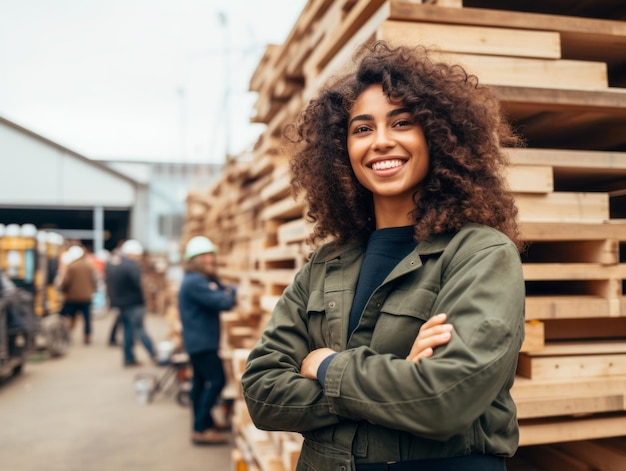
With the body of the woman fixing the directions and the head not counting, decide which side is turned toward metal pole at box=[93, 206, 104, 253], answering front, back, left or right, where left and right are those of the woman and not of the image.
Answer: right

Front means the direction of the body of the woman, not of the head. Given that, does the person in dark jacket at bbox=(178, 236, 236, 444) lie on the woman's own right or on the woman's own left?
on the woman's own right

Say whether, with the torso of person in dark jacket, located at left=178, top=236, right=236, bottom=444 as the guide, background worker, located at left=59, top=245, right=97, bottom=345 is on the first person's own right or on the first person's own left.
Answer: on the first person's own left

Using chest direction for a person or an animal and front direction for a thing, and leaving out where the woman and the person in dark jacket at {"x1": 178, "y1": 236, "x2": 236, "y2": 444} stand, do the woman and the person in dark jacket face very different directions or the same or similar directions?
very different directions

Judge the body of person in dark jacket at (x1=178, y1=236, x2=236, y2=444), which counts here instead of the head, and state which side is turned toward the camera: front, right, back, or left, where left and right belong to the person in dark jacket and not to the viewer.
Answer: right

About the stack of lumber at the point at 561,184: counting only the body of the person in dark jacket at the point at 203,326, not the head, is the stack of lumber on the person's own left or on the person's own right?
on the person's own right

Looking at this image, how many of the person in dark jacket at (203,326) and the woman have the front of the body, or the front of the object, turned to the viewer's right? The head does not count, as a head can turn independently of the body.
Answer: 1

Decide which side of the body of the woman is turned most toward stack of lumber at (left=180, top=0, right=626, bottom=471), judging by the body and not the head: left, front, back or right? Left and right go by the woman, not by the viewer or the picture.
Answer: back

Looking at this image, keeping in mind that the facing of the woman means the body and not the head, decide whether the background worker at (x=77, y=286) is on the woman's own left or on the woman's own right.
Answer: on the woman's own right
